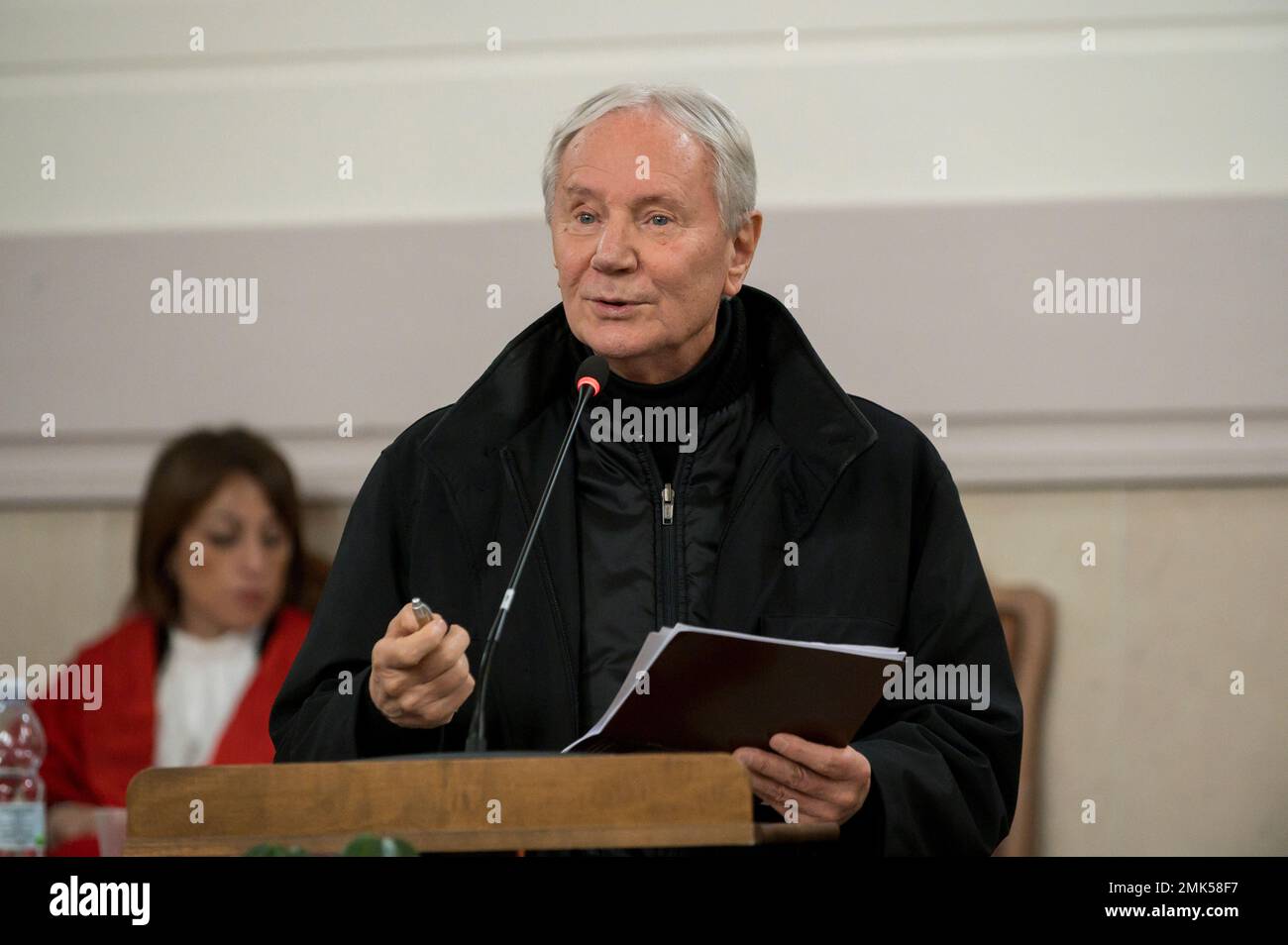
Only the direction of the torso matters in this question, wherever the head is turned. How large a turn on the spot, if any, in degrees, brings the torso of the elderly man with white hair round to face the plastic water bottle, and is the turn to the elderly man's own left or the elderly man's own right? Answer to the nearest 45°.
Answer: approximately 135° to the elderly man's own right

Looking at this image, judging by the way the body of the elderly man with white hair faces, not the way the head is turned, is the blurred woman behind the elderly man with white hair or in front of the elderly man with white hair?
behind

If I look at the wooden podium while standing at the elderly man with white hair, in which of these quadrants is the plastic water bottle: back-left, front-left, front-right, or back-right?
back-right

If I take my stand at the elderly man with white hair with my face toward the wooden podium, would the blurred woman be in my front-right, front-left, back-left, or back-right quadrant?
back-right

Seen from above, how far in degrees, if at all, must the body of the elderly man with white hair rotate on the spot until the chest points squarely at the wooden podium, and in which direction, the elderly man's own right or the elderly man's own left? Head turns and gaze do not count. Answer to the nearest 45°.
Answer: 0° — they already face it
